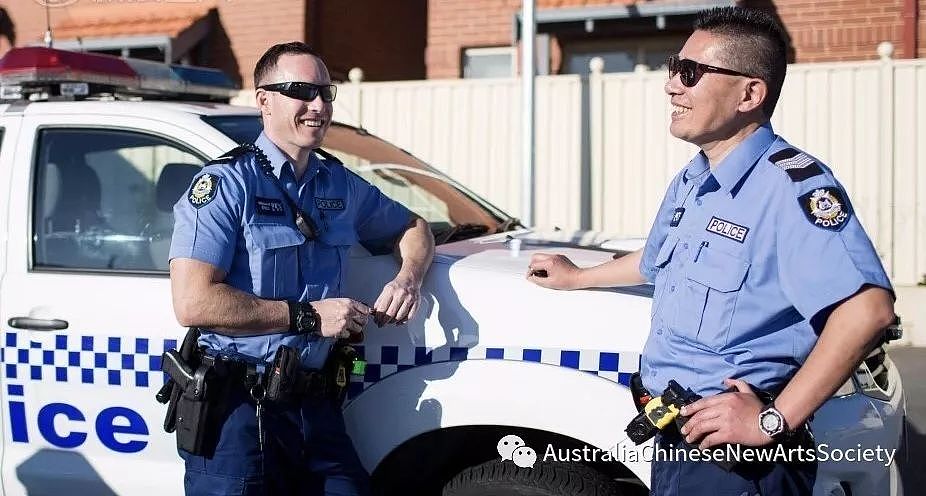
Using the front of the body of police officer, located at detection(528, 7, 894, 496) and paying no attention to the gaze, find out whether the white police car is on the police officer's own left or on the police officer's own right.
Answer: on the police officer's own right

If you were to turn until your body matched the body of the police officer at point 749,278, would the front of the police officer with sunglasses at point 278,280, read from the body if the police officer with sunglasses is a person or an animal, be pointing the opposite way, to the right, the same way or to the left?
to the left

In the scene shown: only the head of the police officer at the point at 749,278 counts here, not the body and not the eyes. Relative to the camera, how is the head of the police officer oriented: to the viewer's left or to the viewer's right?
to the viewer's left

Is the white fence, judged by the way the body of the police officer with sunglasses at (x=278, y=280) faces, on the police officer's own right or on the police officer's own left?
on the police officer's own left

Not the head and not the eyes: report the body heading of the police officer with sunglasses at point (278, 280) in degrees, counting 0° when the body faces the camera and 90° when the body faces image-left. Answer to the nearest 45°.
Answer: approximately 315°

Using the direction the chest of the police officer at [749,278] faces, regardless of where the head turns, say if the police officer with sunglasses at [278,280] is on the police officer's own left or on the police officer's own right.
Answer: on the police officer's own right

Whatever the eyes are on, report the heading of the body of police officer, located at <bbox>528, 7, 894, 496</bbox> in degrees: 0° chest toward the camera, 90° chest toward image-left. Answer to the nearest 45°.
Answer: approximately 45°

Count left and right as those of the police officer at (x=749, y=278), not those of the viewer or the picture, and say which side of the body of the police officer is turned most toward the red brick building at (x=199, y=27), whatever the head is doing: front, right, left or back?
right

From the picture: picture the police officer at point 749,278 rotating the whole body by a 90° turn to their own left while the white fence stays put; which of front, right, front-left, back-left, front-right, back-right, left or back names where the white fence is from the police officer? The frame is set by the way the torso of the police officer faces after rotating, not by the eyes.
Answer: back-left

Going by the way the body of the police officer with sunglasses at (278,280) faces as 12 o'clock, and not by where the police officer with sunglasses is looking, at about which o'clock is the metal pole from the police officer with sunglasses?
The metal pole is roughly at 8 o'clock from the police officer with sunglasses.
